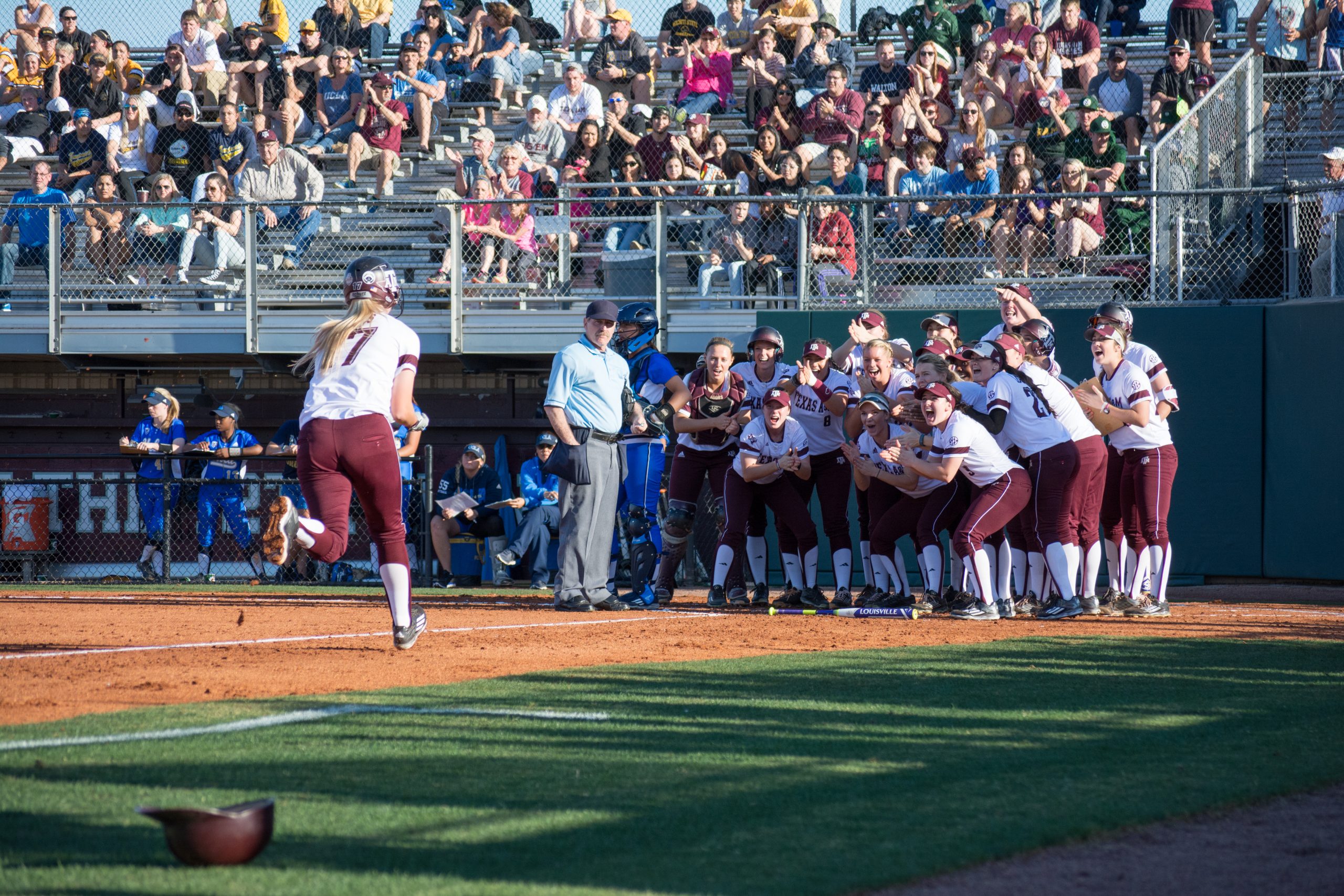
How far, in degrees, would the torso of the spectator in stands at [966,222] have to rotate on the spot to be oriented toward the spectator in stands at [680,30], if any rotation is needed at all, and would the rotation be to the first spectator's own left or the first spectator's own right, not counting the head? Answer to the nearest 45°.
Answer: approximately 135° to the first spectator's own right

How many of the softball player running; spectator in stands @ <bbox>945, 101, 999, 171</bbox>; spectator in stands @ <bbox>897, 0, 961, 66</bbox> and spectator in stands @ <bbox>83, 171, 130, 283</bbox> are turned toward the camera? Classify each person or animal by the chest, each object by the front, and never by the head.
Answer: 3

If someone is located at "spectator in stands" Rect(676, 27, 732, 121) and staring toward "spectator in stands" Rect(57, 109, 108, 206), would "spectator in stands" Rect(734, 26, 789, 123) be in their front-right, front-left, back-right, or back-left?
back-left

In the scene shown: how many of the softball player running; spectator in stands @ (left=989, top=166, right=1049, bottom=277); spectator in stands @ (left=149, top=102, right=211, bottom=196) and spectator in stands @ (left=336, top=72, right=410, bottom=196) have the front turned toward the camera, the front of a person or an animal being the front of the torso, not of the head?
3

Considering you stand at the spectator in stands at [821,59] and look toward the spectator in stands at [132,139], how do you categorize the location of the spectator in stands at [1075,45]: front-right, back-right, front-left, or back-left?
back-left
